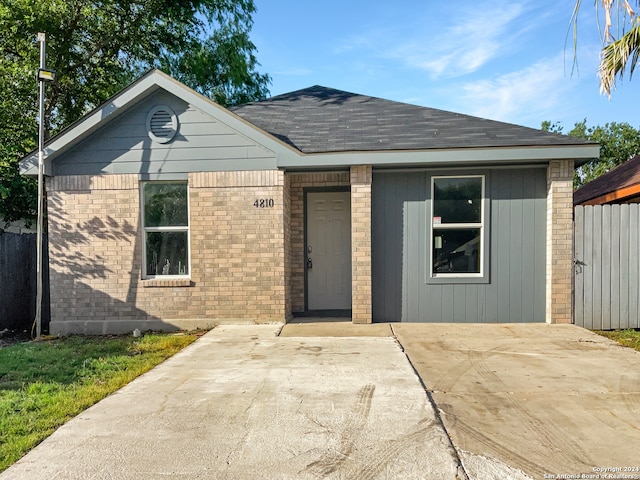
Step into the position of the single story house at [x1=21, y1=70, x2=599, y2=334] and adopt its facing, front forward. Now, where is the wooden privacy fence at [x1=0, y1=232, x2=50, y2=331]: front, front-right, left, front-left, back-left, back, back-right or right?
right

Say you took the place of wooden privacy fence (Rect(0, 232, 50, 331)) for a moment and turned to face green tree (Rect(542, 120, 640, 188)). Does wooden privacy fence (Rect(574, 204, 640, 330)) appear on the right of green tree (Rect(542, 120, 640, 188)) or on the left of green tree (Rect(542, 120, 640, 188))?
right

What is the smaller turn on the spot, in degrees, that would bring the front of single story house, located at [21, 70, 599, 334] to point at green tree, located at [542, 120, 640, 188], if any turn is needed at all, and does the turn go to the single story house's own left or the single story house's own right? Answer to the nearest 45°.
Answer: approximately 135° to the single story house's own left

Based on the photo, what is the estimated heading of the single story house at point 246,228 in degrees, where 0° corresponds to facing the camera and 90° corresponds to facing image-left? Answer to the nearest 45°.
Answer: approximately 0°
